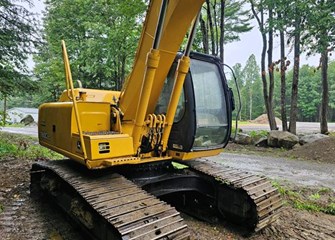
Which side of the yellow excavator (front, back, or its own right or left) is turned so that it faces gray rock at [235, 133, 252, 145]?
left

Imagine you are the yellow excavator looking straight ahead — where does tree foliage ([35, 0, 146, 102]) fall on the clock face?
The tree foliage is roughly at 7 o'clock from the yellow excavator.

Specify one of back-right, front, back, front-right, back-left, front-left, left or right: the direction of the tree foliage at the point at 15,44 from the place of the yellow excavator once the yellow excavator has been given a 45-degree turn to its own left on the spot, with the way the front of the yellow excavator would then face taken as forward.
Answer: back-left

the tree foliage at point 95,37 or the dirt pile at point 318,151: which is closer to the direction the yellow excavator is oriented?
the dirt pile

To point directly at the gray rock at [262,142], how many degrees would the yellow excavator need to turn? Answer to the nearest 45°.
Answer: approximately 90° to its left

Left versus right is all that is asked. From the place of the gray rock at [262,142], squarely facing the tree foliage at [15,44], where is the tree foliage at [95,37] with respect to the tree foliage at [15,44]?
right

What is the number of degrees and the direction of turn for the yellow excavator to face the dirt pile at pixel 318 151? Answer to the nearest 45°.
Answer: approximately 90° to its left

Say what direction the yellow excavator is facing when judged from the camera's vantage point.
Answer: facing the viewer and to the right of the viewer

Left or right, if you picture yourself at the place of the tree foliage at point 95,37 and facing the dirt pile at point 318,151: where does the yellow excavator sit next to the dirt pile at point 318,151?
right
